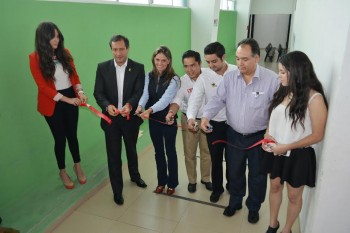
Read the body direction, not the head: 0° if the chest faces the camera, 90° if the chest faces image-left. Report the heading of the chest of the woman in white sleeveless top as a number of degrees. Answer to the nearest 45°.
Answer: approximately 45°

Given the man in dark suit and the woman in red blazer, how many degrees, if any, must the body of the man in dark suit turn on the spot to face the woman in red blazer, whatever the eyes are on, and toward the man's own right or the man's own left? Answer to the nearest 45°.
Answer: approximately 90° to the man's own right

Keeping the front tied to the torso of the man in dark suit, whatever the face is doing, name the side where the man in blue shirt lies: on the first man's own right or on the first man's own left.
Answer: on the first man's own left

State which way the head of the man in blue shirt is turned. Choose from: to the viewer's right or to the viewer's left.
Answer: to the viewer's left

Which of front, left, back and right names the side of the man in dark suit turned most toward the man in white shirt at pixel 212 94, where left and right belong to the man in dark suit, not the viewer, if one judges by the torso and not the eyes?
left

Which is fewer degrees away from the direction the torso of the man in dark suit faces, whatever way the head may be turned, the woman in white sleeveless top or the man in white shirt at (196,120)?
the woman in white sleeveless top

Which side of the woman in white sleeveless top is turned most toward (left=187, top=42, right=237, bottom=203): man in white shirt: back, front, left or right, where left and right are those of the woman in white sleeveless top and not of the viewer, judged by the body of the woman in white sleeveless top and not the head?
right

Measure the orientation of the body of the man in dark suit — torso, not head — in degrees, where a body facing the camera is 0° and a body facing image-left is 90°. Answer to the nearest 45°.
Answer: approximately 0°
